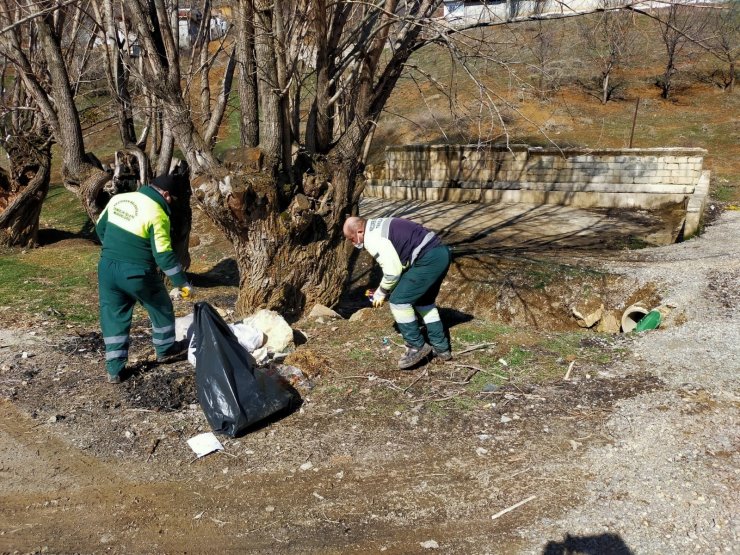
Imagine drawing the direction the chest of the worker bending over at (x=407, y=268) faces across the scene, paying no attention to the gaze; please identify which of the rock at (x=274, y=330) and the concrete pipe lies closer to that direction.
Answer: the rock

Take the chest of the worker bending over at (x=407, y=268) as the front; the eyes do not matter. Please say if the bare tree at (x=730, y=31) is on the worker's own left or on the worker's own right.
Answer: on the worker's own right

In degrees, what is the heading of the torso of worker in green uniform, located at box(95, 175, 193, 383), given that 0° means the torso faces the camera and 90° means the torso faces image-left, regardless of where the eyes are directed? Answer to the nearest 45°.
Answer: approximately 225°

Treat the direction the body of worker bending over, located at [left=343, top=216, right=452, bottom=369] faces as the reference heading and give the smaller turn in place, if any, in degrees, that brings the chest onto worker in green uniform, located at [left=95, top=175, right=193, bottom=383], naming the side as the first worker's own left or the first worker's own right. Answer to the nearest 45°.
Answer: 0° — they already face them

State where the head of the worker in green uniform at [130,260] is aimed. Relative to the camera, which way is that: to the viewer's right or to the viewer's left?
to the viewer's right

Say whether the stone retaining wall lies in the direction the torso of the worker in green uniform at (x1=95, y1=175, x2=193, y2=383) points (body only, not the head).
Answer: yes

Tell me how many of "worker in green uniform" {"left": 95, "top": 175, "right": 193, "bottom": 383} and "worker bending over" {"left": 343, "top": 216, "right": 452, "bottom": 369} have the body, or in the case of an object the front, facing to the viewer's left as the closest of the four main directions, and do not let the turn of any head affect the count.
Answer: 1

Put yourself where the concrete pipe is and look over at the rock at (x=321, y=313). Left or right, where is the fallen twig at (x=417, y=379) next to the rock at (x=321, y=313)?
left

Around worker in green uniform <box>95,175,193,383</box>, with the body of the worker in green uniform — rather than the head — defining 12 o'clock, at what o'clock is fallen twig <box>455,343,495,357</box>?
The fallen twig is roughly at 2 o'clock from the worker in green uniform.

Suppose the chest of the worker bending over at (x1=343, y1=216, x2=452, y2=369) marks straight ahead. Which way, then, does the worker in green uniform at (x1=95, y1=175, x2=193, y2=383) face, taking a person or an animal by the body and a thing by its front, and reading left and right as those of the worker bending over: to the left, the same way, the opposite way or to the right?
to the right

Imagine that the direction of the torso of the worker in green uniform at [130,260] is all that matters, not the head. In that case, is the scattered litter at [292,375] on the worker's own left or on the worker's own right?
on the worker's own right

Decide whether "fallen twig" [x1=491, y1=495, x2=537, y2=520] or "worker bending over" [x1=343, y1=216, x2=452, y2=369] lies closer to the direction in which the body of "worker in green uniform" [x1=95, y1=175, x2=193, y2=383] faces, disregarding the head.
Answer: the worker bending over

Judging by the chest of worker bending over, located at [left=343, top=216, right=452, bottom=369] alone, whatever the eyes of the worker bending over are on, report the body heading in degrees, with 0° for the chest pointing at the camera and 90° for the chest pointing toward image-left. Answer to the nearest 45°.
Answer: approximately 90°

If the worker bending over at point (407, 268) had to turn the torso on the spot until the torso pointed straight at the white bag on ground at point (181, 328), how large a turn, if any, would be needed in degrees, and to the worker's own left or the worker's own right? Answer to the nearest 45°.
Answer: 0° — they already face it

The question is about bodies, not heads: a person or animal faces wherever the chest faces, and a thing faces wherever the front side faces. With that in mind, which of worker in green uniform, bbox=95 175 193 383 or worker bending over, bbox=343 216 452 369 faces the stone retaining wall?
the worker in green uniform
